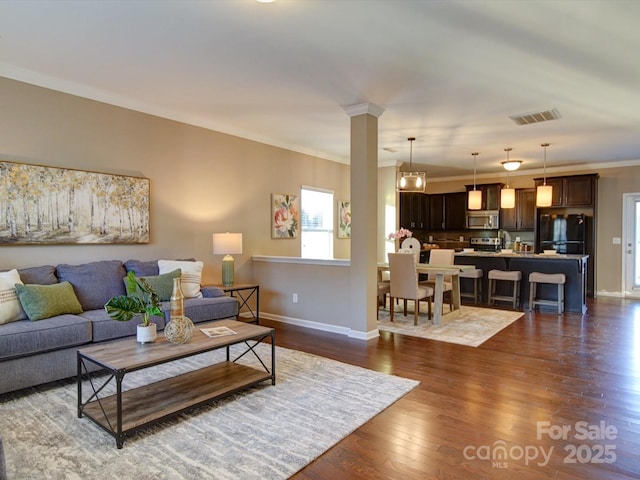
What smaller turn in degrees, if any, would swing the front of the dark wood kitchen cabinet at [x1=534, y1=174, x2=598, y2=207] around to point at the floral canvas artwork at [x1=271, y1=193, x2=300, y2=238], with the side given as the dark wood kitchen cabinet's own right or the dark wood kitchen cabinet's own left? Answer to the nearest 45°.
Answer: approximately 45° to the dark wood kitchen cabinet's own right

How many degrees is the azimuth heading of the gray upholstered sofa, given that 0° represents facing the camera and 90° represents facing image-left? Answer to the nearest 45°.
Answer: approximately 315°

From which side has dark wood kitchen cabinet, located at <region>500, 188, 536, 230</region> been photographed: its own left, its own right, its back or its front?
front

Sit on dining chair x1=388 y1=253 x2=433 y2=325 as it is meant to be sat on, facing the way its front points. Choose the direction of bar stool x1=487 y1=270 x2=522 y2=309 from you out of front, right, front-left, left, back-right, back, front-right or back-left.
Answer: front

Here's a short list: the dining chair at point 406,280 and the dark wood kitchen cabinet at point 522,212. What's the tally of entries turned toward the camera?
1

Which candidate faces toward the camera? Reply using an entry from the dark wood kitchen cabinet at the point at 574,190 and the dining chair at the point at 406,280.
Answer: the dark wood kitchen cabinet

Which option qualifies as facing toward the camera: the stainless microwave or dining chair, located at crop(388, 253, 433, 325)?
the stainless microwave

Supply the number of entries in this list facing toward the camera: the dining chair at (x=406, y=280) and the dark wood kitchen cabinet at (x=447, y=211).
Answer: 1

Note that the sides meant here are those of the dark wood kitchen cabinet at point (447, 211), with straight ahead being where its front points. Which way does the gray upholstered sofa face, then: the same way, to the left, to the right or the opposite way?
to the left

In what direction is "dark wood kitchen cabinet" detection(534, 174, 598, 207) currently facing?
toward the camera

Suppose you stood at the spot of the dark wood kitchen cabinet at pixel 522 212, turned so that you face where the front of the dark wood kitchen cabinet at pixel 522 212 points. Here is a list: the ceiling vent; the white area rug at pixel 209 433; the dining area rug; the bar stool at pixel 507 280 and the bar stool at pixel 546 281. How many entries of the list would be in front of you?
5

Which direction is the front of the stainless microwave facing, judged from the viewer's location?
facing the viewer

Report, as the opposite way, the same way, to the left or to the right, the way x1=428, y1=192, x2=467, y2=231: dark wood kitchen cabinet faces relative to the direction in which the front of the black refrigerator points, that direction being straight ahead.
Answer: the same way

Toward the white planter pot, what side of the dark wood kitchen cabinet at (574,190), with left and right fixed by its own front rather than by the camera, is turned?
front

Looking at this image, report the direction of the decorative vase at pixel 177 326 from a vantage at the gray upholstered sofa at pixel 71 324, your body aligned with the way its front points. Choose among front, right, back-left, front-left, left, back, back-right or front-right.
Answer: front

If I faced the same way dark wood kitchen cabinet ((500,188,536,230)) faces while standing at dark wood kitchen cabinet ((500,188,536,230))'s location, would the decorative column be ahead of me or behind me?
ahead

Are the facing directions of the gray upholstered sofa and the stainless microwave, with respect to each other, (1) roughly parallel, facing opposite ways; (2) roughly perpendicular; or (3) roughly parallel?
roughly perpendicular

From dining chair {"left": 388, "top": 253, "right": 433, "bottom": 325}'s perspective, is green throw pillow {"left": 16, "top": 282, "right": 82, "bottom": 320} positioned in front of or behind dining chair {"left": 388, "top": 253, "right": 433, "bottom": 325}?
behind

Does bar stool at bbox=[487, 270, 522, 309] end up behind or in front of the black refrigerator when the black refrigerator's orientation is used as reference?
in front

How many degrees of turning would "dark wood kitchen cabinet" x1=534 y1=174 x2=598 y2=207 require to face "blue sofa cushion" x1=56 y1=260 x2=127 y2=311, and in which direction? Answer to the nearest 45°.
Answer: approximately 45° to its right
